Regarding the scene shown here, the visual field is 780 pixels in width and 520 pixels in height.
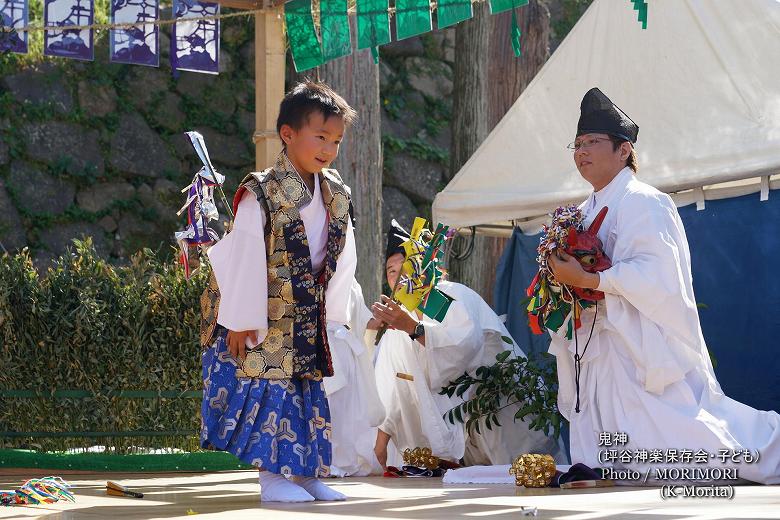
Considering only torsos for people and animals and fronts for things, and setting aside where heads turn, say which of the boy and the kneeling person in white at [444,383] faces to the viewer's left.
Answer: the kneeling person in white

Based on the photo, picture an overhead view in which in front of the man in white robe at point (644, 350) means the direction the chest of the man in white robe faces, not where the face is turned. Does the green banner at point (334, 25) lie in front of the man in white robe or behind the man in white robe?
in front

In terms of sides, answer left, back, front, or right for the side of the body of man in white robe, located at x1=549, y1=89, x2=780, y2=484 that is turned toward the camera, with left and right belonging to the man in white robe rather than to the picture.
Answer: left

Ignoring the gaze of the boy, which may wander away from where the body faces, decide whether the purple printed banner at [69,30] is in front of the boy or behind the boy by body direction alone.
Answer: behind

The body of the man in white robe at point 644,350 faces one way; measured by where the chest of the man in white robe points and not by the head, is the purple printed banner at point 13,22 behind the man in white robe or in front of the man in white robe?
in front

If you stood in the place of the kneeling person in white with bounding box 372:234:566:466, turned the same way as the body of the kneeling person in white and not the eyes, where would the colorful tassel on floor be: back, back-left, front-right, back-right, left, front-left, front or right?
front-left

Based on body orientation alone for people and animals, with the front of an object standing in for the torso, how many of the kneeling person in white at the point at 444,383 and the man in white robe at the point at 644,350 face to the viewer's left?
2

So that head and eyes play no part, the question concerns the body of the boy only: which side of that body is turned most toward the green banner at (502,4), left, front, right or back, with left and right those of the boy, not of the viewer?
left

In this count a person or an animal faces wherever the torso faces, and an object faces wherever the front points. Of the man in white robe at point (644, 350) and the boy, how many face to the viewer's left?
1

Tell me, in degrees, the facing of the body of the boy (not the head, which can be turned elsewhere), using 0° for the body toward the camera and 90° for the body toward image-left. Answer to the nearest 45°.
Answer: approximately 315°

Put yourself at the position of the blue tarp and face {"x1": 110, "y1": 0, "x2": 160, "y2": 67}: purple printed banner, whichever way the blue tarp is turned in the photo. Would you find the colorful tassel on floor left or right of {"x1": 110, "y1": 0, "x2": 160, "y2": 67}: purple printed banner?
left

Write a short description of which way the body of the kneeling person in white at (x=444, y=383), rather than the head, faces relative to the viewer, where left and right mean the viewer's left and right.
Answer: facing to the left of the viewer

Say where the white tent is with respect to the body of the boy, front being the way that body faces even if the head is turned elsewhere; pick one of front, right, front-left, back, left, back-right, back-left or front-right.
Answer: left

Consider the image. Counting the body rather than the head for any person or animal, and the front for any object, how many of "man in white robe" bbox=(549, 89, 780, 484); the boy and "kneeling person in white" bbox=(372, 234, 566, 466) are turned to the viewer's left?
2
